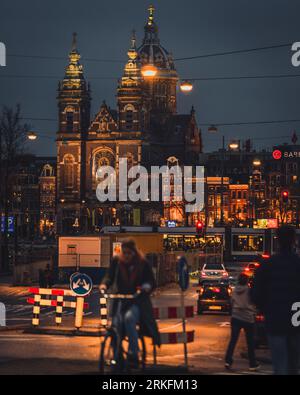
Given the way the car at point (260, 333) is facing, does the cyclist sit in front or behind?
behind

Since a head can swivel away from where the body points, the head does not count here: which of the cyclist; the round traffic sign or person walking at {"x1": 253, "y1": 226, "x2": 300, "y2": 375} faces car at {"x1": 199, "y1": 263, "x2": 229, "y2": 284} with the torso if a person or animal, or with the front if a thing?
the person walking

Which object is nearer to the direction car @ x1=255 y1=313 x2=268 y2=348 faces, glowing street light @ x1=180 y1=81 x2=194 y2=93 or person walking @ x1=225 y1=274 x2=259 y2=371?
the glowing street light

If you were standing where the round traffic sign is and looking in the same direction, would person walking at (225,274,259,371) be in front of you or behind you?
in front

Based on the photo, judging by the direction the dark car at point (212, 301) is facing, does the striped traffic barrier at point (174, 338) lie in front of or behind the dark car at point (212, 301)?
behind

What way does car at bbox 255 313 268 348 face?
away from the camera

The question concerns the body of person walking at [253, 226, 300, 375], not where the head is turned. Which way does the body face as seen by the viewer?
away from the camera

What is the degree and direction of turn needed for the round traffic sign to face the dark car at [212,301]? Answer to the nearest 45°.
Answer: approximately 135° to its left

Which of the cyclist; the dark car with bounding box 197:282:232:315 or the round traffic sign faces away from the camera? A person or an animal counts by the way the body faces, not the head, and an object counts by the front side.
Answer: the dark car
